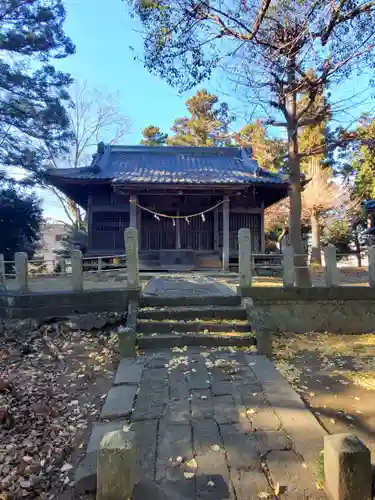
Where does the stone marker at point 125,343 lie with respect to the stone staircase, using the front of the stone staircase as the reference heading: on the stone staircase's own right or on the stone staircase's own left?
on the stone staircase's own right

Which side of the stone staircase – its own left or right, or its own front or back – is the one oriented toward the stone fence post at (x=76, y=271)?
right

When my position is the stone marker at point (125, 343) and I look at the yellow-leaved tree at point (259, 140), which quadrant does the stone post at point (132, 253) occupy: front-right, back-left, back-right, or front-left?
front-left

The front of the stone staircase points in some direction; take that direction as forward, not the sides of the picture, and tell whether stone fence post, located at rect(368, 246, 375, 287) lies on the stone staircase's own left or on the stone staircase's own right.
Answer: on the stone staircase's own left

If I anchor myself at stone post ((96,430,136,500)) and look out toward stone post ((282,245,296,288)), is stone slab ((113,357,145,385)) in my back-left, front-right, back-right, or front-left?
front-left

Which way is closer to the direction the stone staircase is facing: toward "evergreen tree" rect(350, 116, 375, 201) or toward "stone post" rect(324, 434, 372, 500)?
the stone post

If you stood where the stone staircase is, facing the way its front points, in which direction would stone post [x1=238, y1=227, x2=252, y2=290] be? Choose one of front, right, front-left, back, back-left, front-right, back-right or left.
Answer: back-left

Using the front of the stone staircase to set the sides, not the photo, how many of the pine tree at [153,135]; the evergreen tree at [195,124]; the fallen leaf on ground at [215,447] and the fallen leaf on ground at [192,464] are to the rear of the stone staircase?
2

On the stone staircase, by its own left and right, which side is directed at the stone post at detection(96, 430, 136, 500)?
front

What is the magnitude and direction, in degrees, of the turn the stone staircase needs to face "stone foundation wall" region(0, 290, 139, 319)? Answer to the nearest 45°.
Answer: approximately 90° to its right

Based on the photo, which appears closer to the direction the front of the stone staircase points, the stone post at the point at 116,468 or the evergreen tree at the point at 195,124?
the stone post

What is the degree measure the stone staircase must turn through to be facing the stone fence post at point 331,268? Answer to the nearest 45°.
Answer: approximately 135° to its left

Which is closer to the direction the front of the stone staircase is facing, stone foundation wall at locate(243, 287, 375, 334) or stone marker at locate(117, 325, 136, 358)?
the stone marker

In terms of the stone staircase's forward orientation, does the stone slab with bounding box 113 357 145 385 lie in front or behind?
in front

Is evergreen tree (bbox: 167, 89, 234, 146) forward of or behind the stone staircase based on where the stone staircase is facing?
behind

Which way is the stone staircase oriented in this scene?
toward the camera

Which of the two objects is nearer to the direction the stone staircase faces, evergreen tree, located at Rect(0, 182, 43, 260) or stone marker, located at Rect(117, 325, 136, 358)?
the stone marker

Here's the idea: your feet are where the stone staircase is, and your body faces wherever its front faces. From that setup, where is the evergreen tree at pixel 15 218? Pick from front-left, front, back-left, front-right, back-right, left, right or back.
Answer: back-right

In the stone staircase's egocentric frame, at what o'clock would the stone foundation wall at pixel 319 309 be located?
The stone foundation wall is roughly at 8 o'clock from the stone staircase.

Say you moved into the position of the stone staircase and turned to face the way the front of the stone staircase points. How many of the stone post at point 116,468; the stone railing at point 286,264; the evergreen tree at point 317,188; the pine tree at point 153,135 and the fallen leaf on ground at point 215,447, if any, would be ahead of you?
2

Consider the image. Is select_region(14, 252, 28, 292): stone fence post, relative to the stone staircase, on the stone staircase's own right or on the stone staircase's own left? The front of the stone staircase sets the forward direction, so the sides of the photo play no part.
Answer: on the stone staircase's own right

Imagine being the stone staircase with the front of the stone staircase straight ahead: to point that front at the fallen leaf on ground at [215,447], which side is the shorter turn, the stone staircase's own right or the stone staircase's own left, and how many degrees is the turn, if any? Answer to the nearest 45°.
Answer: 0° — it already faces it
